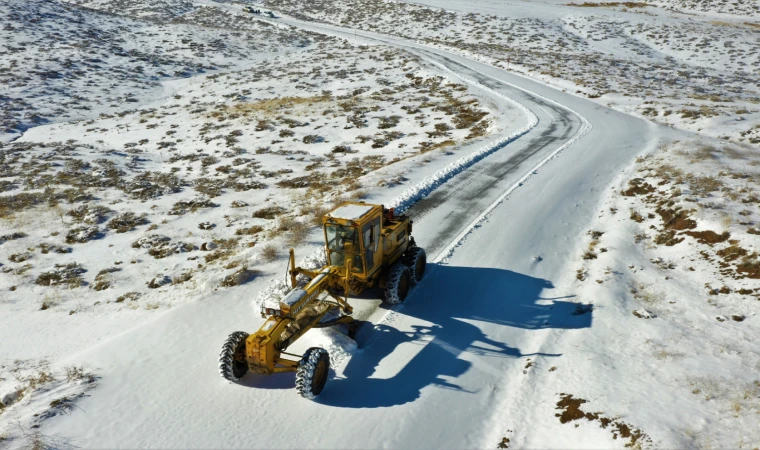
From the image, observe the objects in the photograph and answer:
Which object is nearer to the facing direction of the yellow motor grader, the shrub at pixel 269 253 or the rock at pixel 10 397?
the rock

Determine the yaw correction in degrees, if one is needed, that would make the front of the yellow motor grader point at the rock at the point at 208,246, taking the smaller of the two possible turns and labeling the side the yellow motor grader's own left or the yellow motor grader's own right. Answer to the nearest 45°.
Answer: approximately 90° to the yellow motor grader's own right

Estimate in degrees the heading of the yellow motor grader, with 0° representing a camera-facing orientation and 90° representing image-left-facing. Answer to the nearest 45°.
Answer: approximately 45°

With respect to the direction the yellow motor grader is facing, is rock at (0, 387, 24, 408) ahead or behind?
ahead

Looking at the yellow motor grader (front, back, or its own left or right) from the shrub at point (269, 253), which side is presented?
right
